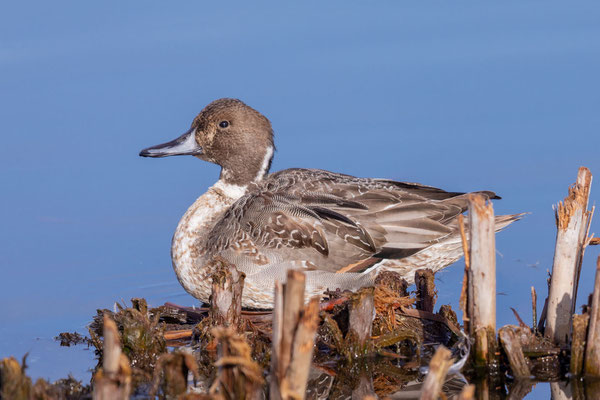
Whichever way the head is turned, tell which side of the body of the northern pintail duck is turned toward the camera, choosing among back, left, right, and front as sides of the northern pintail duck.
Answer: left

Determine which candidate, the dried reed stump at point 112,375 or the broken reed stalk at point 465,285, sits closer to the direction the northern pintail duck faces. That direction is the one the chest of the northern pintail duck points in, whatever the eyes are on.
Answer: the dried reed stump

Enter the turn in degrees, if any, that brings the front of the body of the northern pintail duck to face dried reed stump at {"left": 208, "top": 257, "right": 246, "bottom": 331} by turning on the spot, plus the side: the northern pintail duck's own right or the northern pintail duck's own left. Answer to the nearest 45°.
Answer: approximately 45° to the northern pintail duck's own left

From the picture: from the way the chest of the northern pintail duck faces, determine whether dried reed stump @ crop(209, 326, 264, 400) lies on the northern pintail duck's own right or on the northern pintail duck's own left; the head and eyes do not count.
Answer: on the northern pintail duck's own left

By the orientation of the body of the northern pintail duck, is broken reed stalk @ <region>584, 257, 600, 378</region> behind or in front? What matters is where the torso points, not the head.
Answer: behind

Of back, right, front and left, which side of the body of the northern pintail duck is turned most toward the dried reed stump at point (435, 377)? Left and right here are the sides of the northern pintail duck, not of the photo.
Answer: left

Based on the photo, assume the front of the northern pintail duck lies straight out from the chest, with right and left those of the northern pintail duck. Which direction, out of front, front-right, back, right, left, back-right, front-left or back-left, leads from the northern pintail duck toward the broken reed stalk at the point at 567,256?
back-left

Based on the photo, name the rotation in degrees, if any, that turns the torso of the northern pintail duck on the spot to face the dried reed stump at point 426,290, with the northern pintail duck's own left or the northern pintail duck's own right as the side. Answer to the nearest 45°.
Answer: approximately 180°

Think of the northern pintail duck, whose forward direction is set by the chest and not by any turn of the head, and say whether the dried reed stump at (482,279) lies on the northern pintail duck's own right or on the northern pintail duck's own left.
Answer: on the northern pintail duck's own left
